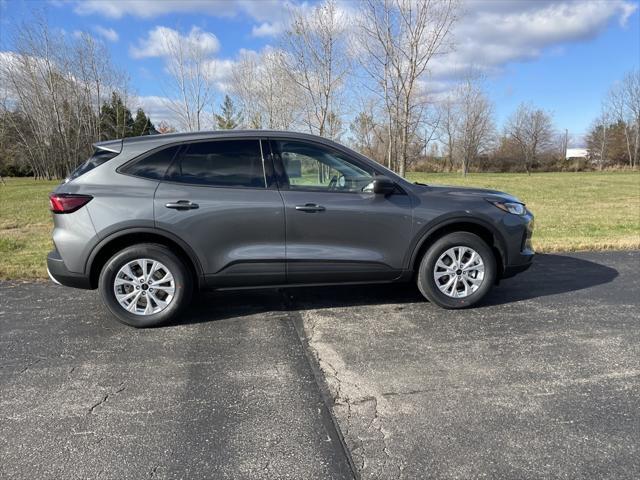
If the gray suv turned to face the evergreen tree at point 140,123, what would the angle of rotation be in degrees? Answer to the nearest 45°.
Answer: approximately 90° to its left

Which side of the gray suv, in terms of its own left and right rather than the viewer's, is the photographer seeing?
right
